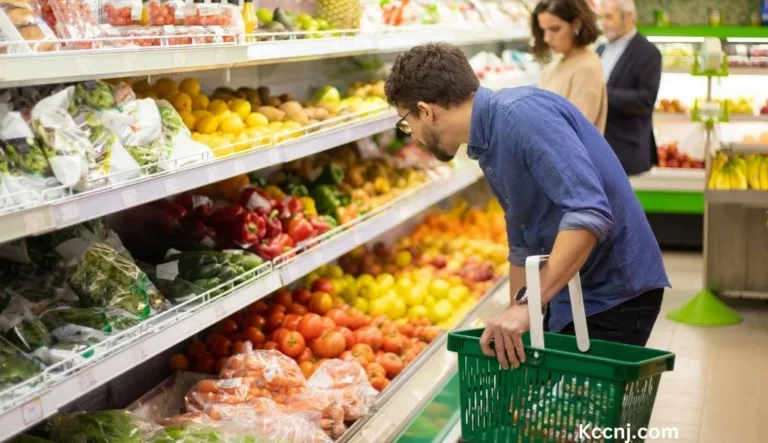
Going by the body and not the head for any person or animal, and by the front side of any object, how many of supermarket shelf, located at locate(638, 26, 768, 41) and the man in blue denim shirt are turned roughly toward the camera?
1

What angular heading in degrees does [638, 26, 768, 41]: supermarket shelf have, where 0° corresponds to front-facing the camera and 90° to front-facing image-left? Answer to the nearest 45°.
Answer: approximately 0°

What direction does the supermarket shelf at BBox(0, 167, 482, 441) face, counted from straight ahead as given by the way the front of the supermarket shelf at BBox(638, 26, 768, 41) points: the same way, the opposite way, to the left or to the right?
to the left

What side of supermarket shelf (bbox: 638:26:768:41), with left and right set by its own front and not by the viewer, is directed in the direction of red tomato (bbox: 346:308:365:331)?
front

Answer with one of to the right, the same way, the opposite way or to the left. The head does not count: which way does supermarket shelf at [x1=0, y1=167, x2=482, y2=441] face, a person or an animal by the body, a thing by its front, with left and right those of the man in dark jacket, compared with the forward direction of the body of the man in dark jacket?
to the left

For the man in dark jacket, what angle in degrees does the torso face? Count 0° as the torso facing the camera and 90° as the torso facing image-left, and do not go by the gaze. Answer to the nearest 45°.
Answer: approximately 45°

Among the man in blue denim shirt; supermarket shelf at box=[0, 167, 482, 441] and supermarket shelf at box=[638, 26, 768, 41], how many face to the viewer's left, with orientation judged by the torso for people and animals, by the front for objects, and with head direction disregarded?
1

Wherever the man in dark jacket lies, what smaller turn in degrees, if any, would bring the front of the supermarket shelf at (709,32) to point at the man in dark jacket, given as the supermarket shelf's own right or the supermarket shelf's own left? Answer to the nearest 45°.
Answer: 0° — it already faces them

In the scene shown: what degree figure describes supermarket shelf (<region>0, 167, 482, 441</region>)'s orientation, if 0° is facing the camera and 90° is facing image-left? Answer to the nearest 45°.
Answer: approximately 315°

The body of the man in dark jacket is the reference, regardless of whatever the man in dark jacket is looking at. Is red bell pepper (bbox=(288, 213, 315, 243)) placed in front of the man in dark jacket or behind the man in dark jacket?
in front

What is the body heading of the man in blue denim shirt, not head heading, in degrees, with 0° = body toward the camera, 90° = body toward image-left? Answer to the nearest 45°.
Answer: approximately 90°

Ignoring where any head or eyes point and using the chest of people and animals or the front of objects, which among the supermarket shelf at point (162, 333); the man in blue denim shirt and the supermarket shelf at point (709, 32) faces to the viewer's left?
the man in blue denim shirt

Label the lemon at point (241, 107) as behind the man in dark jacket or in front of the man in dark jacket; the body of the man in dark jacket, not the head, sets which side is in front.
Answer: in front
